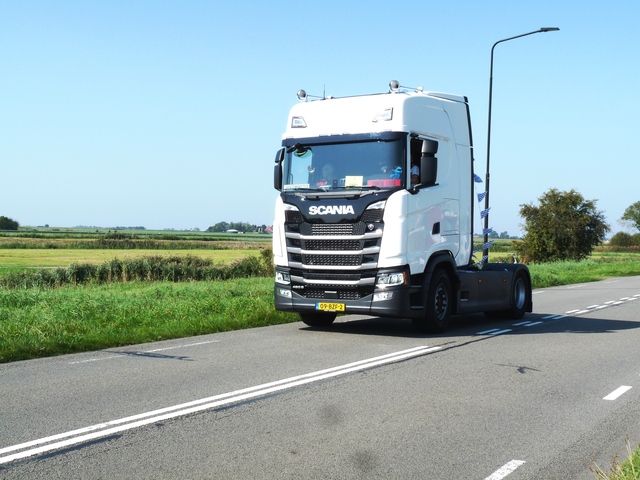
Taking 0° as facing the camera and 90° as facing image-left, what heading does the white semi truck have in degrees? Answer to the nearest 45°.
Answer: approximately 45°
